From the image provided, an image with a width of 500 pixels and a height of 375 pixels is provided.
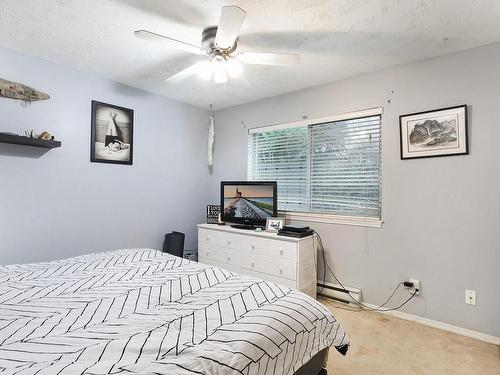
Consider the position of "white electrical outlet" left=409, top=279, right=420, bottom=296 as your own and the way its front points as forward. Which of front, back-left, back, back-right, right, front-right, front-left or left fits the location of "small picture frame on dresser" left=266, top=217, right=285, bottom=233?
right

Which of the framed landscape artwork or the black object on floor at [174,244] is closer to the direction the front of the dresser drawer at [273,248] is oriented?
the black object on floor

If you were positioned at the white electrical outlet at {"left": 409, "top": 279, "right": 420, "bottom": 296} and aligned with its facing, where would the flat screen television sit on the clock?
The flat screen television is roughly at 3 o'clock from the white electrical outlet.

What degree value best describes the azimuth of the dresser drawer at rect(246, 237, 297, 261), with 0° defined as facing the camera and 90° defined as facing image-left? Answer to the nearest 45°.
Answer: approximately 45°

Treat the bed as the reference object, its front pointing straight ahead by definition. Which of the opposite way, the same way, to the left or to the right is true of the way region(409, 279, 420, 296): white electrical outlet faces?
to the right

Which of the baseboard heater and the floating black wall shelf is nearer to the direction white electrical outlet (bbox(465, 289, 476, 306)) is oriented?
the floating black wall shelf

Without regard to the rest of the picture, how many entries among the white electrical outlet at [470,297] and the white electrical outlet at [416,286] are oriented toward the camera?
2

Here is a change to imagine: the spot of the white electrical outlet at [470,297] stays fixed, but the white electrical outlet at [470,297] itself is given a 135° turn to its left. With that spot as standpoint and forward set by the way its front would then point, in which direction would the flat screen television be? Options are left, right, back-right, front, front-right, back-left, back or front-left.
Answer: back-left

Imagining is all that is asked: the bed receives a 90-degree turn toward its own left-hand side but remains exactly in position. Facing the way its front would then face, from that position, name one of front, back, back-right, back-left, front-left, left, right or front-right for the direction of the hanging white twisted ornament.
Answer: front-left

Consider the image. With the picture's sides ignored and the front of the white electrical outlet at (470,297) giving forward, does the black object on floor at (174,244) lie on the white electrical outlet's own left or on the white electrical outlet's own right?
on the white electrical outlet's own right

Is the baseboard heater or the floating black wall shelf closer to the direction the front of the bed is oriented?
the baseboard heater
